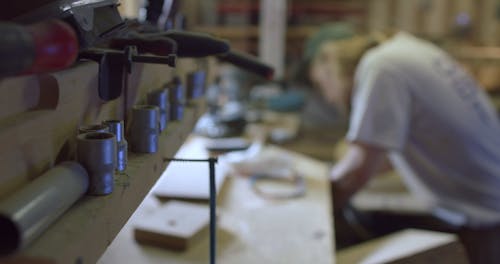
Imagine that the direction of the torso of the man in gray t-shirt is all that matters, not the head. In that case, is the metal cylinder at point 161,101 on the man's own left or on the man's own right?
on the man's own left

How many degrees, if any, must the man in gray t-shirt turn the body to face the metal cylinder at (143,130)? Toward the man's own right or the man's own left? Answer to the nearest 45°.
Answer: approximately 90° to the man's own left

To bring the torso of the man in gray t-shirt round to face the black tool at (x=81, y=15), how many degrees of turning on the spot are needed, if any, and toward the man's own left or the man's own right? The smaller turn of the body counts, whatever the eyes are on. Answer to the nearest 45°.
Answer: approximately 90° to the man's own left

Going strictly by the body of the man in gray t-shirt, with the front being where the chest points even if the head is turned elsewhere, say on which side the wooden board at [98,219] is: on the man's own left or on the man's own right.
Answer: on the man's own left

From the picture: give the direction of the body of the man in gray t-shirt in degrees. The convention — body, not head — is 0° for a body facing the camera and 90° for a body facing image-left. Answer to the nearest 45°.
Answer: approximately 90°

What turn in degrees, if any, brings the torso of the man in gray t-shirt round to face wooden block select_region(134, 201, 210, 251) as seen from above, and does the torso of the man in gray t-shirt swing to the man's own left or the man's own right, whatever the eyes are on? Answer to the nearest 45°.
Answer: approximately 45° to the man's own left

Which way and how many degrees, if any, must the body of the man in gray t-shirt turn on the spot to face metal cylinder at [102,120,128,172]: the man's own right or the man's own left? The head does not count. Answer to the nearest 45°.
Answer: approximately 90° to the man's own left

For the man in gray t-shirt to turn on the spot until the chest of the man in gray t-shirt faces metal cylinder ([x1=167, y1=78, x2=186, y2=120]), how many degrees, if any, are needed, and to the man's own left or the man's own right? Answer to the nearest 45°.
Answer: approximately 45° to the man's own left

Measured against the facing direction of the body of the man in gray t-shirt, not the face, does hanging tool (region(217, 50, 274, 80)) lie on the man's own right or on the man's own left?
on the man's own left

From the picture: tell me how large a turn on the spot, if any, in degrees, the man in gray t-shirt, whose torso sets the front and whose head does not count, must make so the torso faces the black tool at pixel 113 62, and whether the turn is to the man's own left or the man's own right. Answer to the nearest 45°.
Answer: approximately 90° to the man's own left
